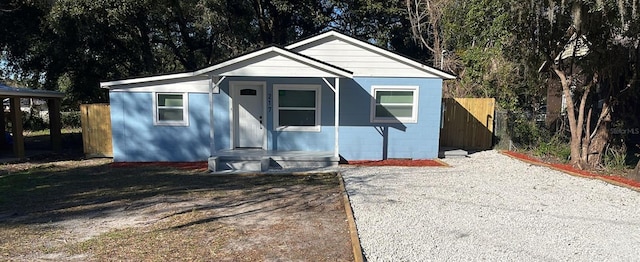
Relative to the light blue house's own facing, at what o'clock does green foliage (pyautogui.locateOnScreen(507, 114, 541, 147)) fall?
The green foliage is roughly at 9 o'clock from the light blue house.

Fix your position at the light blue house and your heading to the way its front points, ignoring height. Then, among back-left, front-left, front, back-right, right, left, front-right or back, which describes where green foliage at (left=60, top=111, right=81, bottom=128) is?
back-right

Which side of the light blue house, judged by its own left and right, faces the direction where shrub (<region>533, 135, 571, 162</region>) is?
left

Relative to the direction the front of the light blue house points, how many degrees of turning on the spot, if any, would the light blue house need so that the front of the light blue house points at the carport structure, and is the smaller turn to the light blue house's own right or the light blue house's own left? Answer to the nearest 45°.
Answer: approximately 90° to the light blue house's own right

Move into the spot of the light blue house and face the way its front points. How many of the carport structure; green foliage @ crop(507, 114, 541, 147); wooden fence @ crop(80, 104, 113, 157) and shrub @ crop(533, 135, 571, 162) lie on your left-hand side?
2

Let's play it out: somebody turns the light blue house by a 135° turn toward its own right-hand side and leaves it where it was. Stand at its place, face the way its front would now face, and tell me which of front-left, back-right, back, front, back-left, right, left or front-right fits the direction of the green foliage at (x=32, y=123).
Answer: front

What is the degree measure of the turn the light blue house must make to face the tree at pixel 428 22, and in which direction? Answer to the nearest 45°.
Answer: approximately 135° to its left

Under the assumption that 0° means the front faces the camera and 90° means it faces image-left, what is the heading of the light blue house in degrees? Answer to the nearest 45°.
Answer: approximately 0°

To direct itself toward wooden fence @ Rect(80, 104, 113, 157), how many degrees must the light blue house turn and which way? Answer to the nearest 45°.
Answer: approximately 90° to its right
